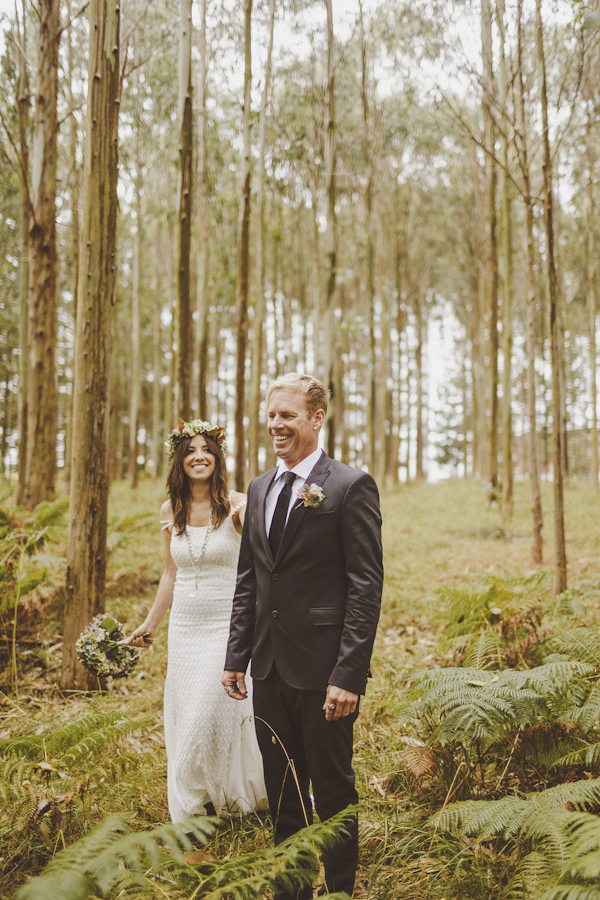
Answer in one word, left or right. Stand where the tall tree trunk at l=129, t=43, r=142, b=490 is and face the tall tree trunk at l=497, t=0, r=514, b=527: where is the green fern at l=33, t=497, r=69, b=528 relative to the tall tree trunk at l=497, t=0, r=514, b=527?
right

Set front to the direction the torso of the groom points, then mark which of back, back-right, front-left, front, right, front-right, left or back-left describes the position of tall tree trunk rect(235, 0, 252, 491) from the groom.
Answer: back-right

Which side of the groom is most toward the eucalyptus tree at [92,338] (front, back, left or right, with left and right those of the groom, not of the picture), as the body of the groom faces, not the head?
right

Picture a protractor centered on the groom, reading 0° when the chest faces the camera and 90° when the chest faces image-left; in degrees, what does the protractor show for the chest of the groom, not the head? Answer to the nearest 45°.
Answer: approximately 45°

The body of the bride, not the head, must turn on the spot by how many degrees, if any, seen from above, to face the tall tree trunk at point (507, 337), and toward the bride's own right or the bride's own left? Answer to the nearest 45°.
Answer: approximately 135° to the bride's own left

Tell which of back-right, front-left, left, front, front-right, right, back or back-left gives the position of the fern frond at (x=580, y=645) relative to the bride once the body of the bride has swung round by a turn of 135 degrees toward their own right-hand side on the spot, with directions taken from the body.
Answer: back-right

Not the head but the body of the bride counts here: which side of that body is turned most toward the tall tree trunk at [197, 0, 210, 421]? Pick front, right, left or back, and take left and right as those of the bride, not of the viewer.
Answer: back

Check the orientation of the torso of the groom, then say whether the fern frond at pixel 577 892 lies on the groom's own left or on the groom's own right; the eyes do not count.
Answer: on the groom's own left
